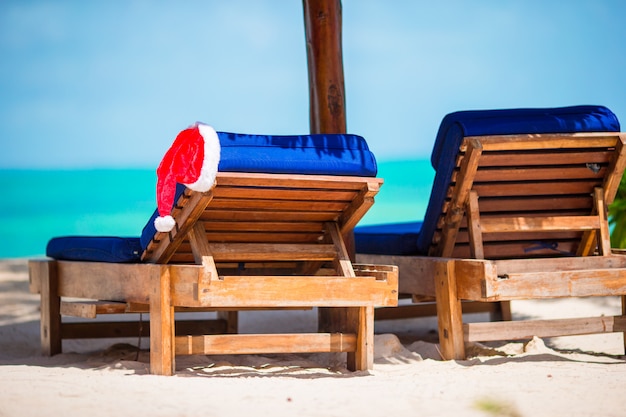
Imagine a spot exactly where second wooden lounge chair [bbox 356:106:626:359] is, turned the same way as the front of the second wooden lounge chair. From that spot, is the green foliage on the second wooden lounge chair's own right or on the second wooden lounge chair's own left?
on the second wooden lounge chair's own right

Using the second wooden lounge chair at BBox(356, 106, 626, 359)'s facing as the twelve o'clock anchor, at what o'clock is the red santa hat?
The red santa hat is roughly at 9 o'clock from the second wooden lounge chair.

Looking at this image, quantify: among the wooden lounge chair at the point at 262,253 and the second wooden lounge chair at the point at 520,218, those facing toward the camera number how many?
0

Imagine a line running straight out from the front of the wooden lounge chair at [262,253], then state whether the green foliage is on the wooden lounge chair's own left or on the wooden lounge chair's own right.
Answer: on the wooden lounge chair's own right

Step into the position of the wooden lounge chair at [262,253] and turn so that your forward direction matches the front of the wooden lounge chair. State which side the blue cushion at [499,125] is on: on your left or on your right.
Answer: on your right

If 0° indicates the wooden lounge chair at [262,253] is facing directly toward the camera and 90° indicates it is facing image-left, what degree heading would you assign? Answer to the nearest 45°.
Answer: approximately 135°

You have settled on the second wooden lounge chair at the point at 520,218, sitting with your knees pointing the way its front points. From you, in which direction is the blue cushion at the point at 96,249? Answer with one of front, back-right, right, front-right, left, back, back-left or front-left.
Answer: front-left

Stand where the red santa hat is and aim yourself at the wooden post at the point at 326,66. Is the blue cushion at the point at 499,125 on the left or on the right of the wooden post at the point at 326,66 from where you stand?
right

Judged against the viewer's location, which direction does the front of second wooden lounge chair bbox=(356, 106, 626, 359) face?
facing away from the viewer and to the left of the viewer
